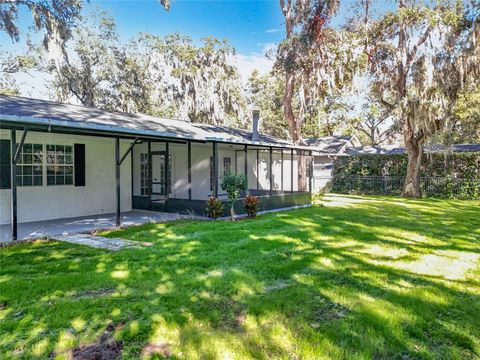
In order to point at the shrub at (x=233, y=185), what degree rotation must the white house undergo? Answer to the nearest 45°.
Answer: approximately 45° to its left

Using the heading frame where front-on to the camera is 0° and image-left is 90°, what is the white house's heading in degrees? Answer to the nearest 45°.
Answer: approximately 315°

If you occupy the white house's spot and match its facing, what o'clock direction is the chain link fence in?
The chain link fence is roughly at 10 o'clock from the white house.

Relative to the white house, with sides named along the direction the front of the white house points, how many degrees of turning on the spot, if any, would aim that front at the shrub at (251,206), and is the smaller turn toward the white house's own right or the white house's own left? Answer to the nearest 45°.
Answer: approximately 45° to the white house's own left

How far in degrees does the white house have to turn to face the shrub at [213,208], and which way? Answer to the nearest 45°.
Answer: approximately 45° to its left

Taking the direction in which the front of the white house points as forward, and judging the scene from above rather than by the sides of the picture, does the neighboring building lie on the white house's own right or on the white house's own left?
on the white house's own left
